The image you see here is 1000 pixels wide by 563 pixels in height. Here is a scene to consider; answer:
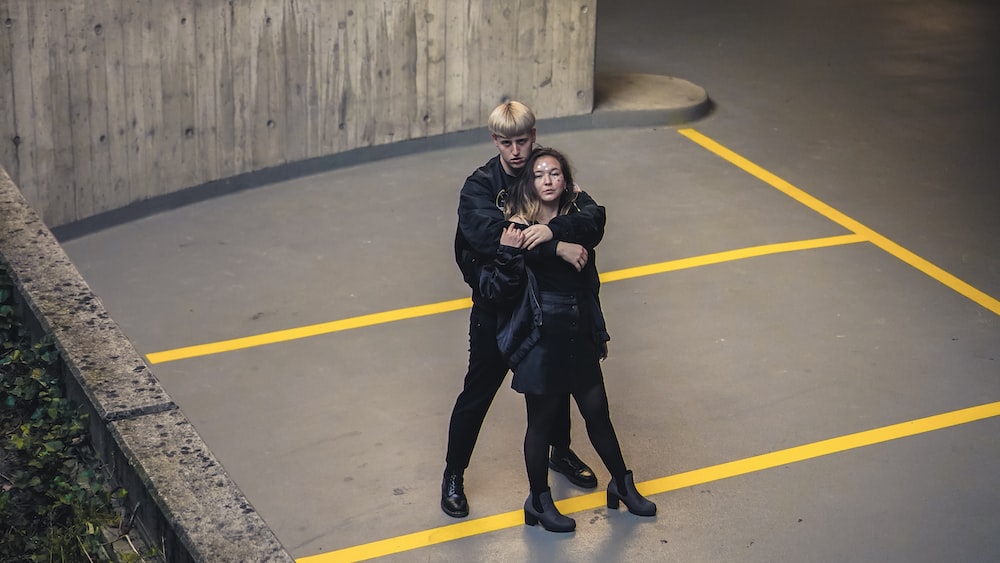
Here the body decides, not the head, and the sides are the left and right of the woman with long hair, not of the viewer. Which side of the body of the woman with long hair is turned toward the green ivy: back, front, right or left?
right

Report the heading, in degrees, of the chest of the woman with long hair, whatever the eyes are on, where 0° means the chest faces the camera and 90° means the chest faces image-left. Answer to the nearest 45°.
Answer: approximately 315°
